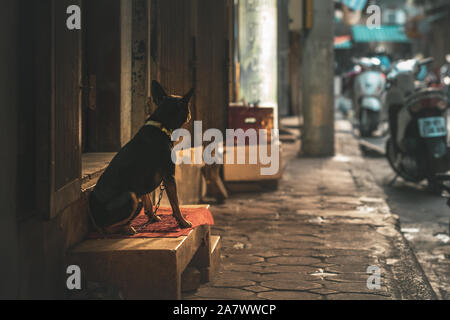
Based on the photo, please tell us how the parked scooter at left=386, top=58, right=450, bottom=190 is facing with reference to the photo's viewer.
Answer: facing away from the viewer and to the left of the viewer

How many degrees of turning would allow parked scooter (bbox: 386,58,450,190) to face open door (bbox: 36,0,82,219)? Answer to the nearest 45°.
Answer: approximately 135° to its left

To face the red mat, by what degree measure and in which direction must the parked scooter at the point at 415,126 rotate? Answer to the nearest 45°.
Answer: approximately 135° to its left

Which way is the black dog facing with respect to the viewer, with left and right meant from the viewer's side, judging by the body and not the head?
facing to the right of the viewer

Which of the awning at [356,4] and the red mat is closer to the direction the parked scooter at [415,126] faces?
the awning

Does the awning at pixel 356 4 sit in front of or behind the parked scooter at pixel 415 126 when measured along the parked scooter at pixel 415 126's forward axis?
in front
